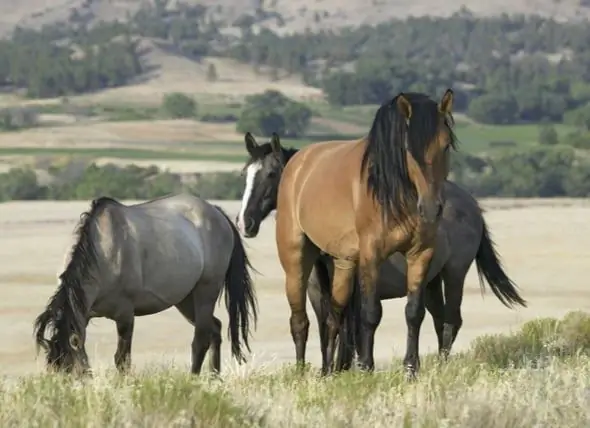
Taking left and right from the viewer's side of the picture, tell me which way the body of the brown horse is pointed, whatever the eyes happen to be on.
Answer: facing the viewer and to the right of the viewer

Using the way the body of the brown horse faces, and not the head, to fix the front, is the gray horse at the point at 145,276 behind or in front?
behind

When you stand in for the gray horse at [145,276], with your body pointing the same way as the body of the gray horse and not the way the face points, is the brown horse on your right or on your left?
on your left

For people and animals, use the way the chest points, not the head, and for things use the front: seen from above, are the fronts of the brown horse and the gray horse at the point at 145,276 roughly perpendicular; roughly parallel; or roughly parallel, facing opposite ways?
roughly perpendicular

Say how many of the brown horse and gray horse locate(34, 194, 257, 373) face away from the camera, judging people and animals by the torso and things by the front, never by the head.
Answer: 0

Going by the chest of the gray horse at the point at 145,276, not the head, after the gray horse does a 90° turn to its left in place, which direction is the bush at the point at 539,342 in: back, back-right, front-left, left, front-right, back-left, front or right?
front-left

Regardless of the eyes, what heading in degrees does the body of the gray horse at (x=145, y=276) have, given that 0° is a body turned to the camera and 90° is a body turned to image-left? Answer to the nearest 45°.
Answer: approximately 45°
